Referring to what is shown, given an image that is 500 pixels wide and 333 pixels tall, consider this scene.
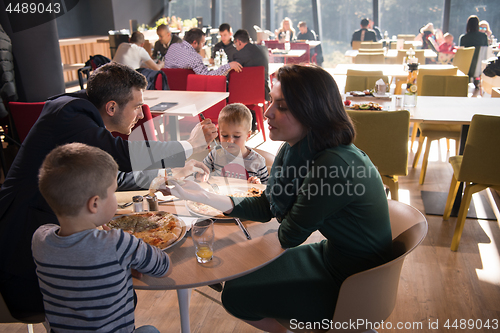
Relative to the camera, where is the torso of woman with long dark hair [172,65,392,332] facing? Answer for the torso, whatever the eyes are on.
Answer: to the viewer's left

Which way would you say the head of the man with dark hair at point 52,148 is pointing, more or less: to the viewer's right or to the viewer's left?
to the viewer's right

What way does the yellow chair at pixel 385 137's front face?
away from the camera

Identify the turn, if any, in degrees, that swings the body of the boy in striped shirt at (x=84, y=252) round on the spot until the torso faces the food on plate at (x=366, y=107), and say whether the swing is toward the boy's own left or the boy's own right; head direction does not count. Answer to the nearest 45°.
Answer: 0° — they already face it

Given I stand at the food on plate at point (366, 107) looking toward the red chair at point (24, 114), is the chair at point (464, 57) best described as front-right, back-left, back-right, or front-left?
back-right

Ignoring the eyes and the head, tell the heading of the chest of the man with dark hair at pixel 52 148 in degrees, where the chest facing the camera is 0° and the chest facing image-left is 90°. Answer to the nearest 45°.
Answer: approximately 270°

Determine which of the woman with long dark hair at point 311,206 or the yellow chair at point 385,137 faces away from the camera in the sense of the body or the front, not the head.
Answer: the yellow chair

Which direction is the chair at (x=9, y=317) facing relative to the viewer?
to the viewer's right

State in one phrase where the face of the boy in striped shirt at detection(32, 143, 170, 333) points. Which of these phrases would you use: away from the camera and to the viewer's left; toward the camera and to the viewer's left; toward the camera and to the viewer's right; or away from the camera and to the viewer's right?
away from the camera and to the viewer's right

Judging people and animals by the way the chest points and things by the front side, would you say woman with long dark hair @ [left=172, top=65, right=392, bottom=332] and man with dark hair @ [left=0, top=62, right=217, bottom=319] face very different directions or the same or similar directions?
very different directions

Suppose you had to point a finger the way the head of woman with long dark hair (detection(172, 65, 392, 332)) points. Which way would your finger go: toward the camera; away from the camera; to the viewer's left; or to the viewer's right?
to the viewer's left

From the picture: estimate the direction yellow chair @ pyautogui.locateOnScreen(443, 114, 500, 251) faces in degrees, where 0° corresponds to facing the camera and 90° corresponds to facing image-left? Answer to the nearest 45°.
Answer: approximately 135°

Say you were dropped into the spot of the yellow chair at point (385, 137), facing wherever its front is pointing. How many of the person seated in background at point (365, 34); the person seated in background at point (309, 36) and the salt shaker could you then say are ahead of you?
2
